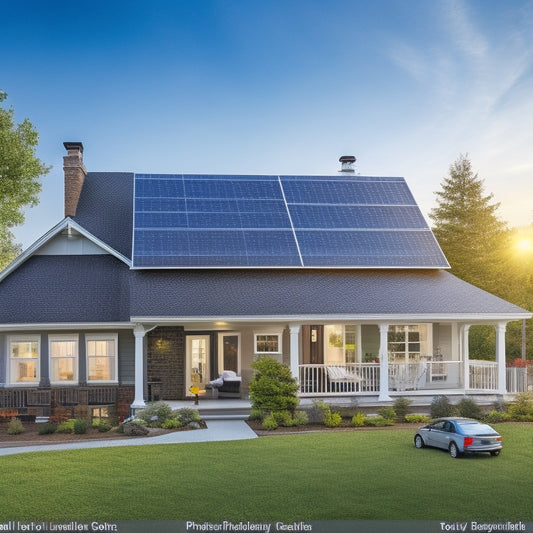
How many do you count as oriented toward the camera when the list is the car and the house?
1

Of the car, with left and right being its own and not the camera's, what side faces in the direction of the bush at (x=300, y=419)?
front

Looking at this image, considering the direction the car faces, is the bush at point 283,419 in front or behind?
in front

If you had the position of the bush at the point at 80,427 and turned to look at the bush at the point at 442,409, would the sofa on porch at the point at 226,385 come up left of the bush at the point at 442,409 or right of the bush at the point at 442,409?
left

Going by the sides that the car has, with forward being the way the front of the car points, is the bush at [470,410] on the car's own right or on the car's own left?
on the car's own right

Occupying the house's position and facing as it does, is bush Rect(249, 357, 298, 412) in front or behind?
in front

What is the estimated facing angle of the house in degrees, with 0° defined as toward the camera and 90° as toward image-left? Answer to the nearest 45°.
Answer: approximately 0°
